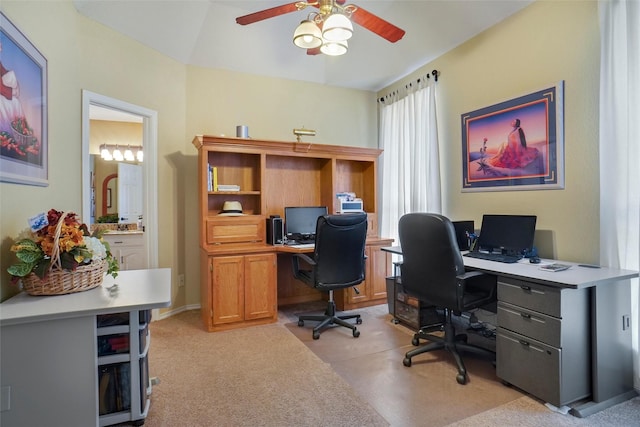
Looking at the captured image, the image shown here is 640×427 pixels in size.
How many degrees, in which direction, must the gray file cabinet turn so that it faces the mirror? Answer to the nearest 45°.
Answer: approximately 45° to its right

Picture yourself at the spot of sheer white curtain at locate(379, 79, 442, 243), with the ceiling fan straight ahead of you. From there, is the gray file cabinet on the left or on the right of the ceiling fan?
left

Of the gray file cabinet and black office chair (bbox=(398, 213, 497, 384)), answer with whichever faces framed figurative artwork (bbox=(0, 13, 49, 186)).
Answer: the gray file cabinet

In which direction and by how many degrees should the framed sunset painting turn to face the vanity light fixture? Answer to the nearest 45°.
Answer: approximately 45° to its right

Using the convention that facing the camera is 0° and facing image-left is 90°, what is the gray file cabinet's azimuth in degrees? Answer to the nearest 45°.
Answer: approximately 45°

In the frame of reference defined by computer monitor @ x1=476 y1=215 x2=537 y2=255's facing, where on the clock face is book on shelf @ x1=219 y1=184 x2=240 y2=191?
The book on shelf is roughly at 1 o'clock from the computer monitor.

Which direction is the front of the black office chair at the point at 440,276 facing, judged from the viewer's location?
facing away from the viewer and to the right of the viewer

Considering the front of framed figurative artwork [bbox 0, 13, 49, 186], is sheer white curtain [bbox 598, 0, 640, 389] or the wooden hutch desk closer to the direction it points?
the sheer white curtain

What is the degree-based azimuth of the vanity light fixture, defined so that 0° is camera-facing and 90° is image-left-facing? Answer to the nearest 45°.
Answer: approximately 0°

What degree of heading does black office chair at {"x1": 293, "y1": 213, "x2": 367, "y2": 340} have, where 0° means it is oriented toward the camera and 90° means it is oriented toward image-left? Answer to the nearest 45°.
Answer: approximately 135°
